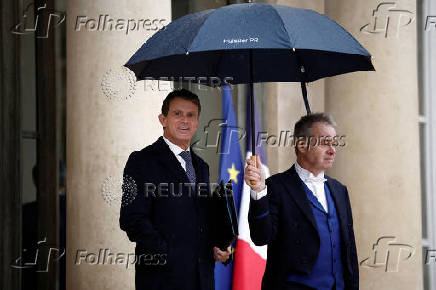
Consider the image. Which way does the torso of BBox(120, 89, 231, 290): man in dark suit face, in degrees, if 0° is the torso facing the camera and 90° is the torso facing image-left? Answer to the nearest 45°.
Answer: approximately 315°

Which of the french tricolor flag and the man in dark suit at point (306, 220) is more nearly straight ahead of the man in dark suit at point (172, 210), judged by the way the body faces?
the man in dark suit

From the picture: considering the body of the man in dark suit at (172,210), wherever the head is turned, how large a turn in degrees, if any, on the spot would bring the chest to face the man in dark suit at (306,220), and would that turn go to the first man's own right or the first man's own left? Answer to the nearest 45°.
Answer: approximately 45° to the first man's own left
